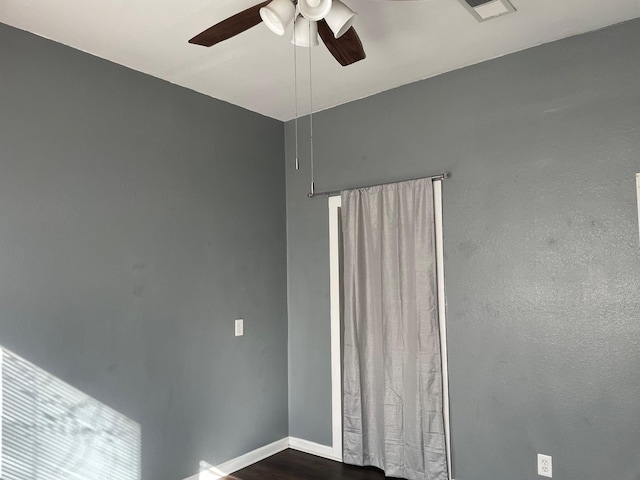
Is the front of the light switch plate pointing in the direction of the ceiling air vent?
yes

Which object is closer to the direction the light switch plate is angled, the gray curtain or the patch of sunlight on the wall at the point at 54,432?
the gray curtain

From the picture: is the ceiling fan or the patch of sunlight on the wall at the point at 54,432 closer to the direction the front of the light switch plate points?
the ceiling fan

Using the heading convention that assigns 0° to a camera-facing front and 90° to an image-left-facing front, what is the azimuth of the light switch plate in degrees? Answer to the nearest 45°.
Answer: approximately 315°

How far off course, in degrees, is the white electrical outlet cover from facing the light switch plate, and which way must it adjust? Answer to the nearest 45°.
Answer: approximately 90° to its right

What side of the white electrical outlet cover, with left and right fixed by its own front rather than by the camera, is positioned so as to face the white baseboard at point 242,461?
right

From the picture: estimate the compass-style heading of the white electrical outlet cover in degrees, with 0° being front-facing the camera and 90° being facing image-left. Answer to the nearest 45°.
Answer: approximately 0°

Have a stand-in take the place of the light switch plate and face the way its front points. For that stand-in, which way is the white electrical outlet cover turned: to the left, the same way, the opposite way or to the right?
to the right

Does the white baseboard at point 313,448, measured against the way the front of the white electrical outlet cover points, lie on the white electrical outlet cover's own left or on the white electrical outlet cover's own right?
on the white electrical outlet cover's own right

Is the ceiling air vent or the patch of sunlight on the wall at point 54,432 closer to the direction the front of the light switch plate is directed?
the ceiling air vent

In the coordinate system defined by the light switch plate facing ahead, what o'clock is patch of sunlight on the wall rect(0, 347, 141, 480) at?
The patch of sunlight on the wall is roughly at 3 o'clock from the light switch plate.

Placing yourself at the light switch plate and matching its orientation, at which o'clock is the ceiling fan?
The ceiling fan is roughly at 1 o'clock from the light switch plate.
